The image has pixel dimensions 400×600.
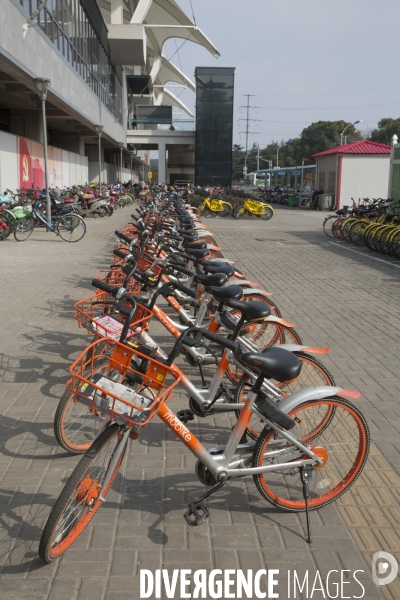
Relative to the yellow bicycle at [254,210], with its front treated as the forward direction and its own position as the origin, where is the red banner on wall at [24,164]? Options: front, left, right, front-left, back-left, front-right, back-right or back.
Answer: front-left

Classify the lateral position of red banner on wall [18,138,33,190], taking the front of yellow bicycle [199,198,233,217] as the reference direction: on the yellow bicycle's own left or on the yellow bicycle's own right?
on the yellow bicycle's own left

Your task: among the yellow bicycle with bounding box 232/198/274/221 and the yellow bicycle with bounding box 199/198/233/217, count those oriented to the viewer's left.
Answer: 2

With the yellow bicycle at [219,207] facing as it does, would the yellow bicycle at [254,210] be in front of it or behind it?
behind

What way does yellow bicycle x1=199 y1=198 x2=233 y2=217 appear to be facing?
to the viewer's left

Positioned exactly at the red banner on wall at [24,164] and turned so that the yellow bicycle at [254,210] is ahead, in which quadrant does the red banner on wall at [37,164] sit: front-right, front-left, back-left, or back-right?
front-left

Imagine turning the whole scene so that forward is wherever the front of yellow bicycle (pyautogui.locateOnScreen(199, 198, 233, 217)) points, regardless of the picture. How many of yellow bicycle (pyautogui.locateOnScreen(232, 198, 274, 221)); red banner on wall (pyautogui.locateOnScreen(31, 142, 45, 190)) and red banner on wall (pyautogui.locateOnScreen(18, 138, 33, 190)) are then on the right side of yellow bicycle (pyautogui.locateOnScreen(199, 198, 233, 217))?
0

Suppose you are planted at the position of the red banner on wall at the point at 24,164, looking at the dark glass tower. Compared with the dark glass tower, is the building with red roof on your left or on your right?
right

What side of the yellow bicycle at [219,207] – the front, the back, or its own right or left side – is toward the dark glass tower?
right

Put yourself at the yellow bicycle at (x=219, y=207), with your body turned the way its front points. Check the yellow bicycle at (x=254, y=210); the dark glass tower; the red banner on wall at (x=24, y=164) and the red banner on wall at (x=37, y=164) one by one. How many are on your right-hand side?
1

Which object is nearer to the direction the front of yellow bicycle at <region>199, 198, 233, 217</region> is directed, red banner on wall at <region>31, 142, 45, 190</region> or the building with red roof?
the red banner on wall

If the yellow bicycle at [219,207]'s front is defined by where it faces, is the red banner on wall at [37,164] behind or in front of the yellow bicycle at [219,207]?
in front

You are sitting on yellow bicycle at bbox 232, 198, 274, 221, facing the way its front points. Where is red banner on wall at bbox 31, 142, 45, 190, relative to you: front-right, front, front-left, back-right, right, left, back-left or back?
front-left

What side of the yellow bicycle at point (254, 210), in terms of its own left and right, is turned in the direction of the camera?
left

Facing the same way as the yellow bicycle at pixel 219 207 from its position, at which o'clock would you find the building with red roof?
The building with red roof is roughly at 5 o'clock from the yellow bicycle.

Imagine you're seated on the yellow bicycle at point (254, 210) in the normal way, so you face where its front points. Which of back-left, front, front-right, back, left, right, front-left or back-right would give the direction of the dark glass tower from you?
right

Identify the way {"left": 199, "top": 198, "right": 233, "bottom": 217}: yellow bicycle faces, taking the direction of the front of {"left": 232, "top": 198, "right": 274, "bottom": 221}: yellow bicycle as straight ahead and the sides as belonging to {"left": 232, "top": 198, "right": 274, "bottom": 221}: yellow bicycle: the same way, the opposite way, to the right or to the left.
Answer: the same way

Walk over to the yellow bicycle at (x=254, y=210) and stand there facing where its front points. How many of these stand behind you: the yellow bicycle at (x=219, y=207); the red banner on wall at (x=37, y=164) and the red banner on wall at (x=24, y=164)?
0

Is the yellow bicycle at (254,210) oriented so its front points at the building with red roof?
no
